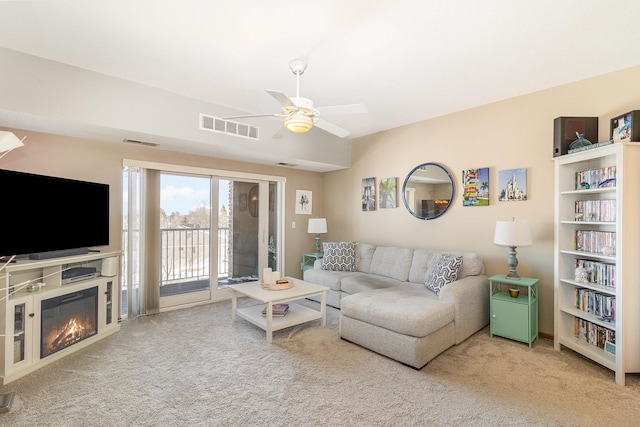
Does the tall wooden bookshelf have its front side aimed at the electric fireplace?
yes

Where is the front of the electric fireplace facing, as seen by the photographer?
facing the viewer and to the right of the viewer

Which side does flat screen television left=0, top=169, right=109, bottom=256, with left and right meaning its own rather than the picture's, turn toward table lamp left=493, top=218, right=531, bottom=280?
front

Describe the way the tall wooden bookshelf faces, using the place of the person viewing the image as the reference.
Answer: facing the viewer and to the left of the viewer

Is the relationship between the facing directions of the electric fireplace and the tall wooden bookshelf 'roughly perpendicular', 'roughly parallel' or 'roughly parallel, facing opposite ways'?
roughly parallel, facing opposite ways

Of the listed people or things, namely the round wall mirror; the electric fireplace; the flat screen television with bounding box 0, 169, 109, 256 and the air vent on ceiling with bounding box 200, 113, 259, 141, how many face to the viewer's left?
0

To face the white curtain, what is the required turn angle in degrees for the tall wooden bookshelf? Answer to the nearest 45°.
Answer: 0° — it already faces it

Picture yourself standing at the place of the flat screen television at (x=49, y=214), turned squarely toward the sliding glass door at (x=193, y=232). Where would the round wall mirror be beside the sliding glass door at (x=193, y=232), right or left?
right

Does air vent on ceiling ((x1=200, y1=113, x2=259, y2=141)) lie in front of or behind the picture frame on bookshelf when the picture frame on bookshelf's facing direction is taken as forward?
in front

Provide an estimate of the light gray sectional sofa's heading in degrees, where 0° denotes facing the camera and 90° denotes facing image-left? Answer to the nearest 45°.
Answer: approximately 45°

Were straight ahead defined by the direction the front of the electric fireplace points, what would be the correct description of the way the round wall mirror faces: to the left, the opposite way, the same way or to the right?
to the right

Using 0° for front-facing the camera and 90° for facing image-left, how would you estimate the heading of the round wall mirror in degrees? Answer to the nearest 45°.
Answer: approximately 0°

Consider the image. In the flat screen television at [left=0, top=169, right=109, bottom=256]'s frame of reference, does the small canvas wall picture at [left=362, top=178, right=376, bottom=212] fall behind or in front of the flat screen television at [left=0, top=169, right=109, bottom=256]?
in front

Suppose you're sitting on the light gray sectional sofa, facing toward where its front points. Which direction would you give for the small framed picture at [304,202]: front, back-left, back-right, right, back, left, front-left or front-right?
right

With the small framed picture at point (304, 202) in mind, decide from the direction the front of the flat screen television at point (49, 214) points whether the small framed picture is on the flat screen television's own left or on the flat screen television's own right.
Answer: on the flat screen television's own left

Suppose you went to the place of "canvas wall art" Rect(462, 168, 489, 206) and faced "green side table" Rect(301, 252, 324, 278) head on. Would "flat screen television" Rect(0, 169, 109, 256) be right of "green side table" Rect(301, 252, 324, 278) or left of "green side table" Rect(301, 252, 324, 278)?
left

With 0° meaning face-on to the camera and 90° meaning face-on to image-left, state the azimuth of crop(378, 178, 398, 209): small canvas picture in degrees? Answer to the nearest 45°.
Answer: approximately 45°
